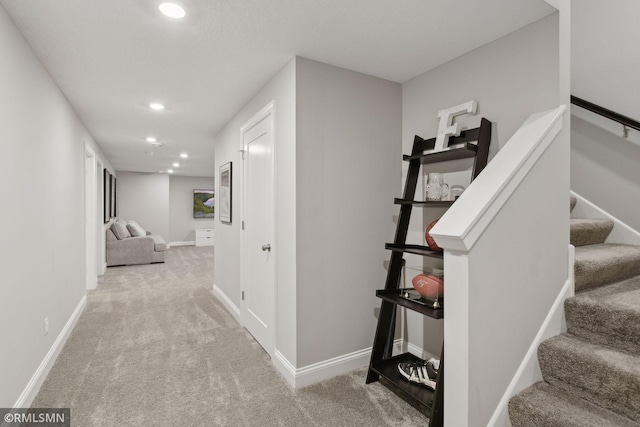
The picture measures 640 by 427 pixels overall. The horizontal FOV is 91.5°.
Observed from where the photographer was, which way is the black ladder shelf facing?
facing the viewer and to the left of the viewer

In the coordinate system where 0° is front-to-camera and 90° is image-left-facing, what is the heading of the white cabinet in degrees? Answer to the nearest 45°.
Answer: approximately 0°

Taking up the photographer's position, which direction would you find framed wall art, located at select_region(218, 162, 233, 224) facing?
facing to the left of the viewer

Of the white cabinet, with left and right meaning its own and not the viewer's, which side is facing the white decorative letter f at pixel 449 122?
front

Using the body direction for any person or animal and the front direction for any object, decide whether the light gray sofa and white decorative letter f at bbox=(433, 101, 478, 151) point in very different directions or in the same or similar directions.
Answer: very different directions

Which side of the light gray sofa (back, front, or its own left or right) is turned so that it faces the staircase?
right

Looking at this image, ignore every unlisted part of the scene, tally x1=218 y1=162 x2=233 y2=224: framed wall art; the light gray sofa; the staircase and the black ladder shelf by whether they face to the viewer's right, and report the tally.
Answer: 1

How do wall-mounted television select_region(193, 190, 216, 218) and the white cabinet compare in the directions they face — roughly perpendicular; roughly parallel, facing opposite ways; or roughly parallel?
roughly parallel

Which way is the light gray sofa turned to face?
to the viewer's right

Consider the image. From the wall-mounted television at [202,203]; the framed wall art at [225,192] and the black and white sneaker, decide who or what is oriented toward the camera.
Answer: the wall-mounted television at [202,203]

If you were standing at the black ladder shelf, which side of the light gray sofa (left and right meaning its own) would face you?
right
